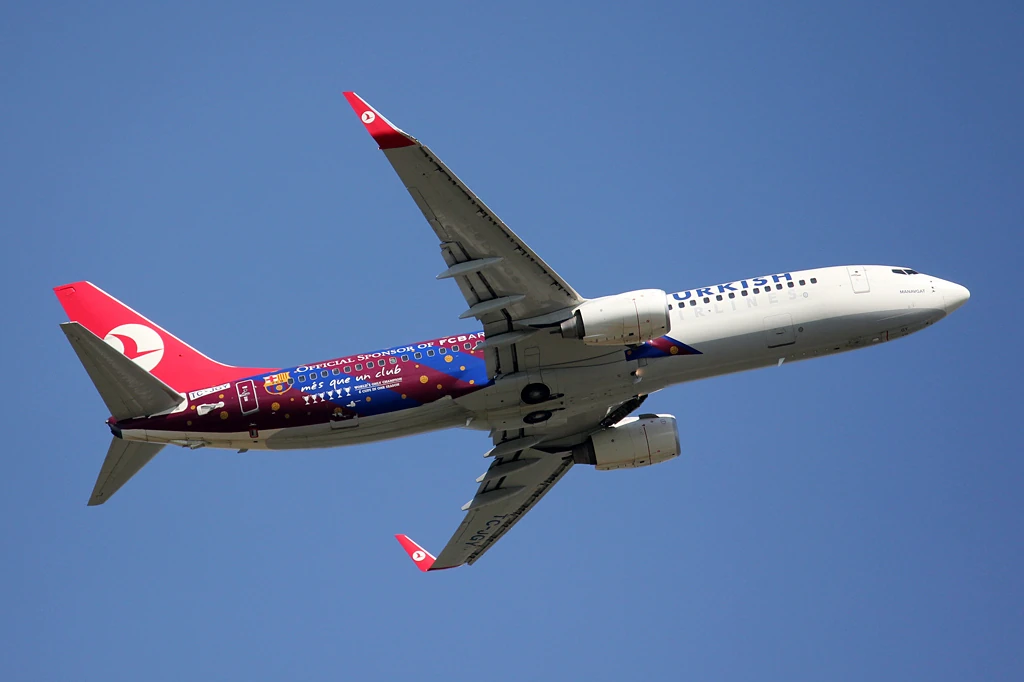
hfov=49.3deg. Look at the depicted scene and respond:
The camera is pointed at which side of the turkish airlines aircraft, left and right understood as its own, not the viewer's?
right
